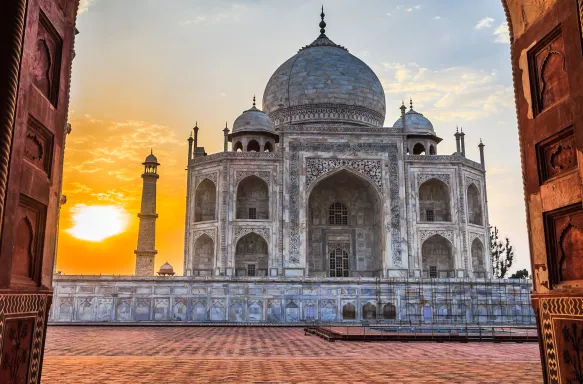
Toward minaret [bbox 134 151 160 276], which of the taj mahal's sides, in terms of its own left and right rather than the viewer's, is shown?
right

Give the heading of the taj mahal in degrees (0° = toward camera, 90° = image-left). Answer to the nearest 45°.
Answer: approximately 0°
